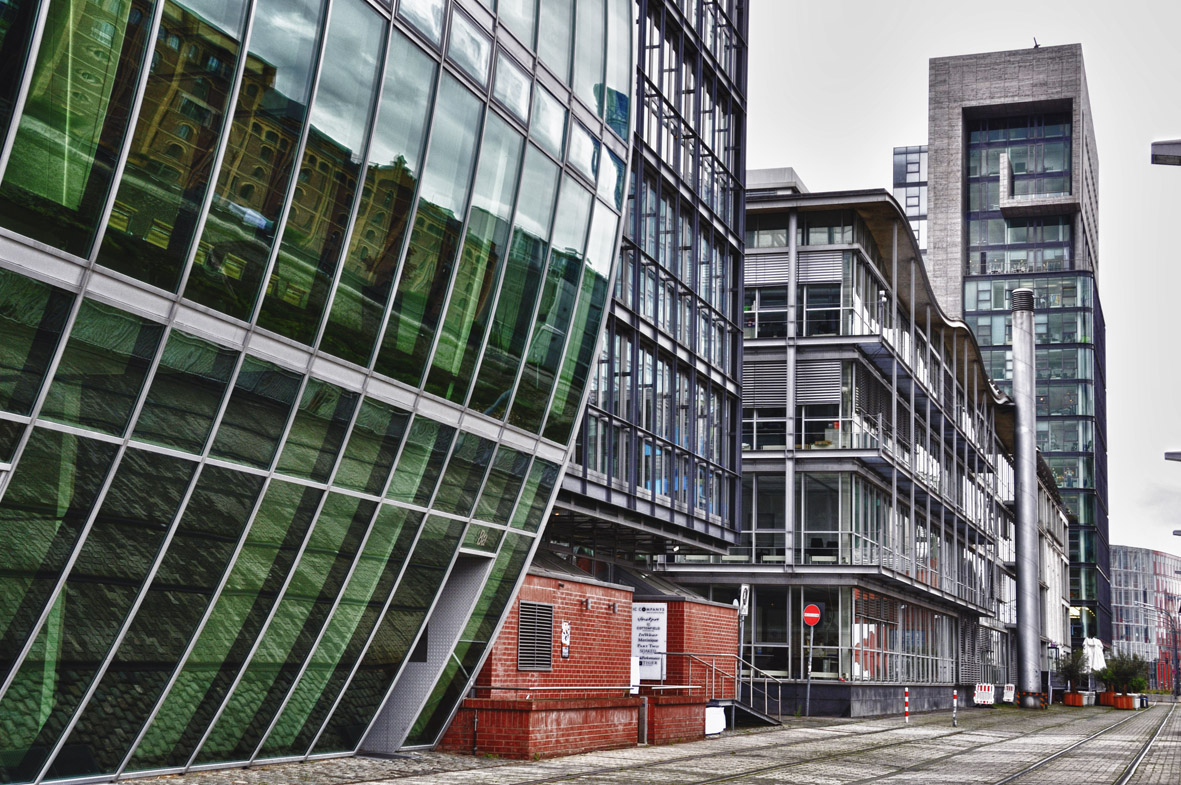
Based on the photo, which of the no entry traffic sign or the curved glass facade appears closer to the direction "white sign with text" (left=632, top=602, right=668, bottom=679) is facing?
the curved glass facade

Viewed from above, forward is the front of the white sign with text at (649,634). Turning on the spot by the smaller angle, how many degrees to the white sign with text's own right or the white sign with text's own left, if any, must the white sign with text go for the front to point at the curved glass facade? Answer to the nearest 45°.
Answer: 0° — it already faces it

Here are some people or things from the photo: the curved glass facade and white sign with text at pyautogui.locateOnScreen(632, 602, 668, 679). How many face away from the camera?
0

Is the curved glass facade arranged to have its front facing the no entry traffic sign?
no

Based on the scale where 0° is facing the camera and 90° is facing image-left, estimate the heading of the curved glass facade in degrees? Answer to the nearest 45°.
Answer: approximately 315°

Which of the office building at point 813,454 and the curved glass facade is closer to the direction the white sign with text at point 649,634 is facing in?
the curved glass facade

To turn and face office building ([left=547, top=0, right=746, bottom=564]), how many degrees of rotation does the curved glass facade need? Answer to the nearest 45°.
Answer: approximately 90° to its left

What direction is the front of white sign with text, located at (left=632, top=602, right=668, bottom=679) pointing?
toward the camera

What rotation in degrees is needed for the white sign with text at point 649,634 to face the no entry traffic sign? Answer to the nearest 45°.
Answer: approximately 135° to its left

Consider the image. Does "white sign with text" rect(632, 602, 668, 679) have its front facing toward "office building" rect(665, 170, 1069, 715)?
no

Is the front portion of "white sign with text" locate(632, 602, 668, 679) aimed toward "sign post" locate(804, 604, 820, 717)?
no
